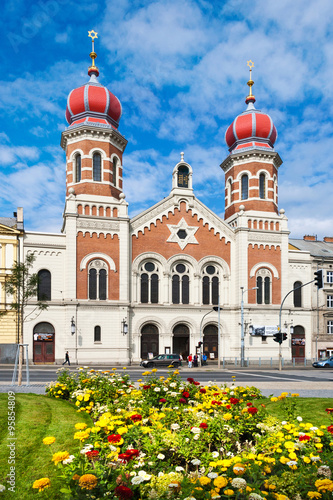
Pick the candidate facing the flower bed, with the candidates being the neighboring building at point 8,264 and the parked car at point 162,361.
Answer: the neighboring building

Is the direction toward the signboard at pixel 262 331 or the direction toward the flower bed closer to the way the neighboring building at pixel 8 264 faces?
the flower bed

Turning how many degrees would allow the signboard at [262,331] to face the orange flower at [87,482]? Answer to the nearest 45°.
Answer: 0° — it already faces it

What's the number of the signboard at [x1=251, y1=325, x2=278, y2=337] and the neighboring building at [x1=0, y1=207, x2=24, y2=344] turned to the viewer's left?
0

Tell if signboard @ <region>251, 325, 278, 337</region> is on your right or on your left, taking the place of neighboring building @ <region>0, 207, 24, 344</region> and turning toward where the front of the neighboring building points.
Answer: on your left

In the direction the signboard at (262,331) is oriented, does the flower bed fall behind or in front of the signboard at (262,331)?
in front

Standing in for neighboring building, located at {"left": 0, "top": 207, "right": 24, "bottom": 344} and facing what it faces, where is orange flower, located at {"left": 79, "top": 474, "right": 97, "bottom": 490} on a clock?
The orange flower is roughly at 12 o'clock from the neighboring building.

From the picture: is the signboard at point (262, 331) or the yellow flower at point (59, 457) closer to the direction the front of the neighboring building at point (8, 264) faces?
the yellow flower
